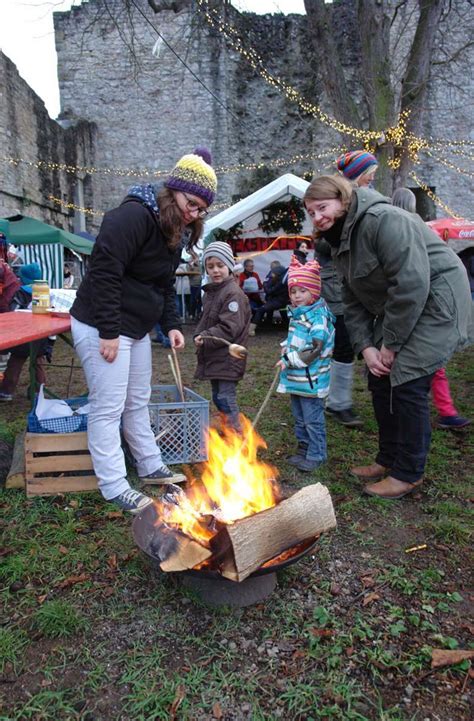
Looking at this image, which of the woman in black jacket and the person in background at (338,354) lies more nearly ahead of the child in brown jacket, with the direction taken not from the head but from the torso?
the woman in black jacket

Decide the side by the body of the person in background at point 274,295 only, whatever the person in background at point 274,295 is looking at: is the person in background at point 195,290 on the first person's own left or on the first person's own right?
on the first person's own right

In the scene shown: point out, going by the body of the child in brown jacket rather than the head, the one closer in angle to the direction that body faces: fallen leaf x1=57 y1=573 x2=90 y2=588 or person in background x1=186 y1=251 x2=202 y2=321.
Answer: the fallen leaf

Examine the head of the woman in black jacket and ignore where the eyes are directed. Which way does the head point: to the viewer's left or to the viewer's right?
to the viewer's right

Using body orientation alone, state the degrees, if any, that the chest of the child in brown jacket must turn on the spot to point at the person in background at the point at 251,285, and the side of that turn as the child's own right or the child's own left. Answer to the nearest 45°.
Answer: approximately 135° to the child's own right

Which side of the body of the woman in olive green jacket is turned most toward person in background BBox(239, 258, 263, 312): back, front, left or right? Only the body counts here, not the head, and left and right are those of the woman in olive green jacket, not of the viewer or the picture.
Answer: right
